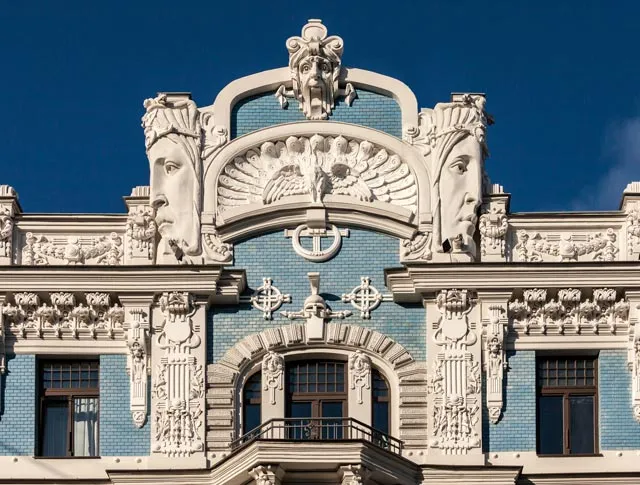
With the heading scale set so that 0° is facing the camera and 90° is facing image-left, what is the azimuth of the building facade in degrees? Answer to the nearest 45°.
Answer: approximately 0°
